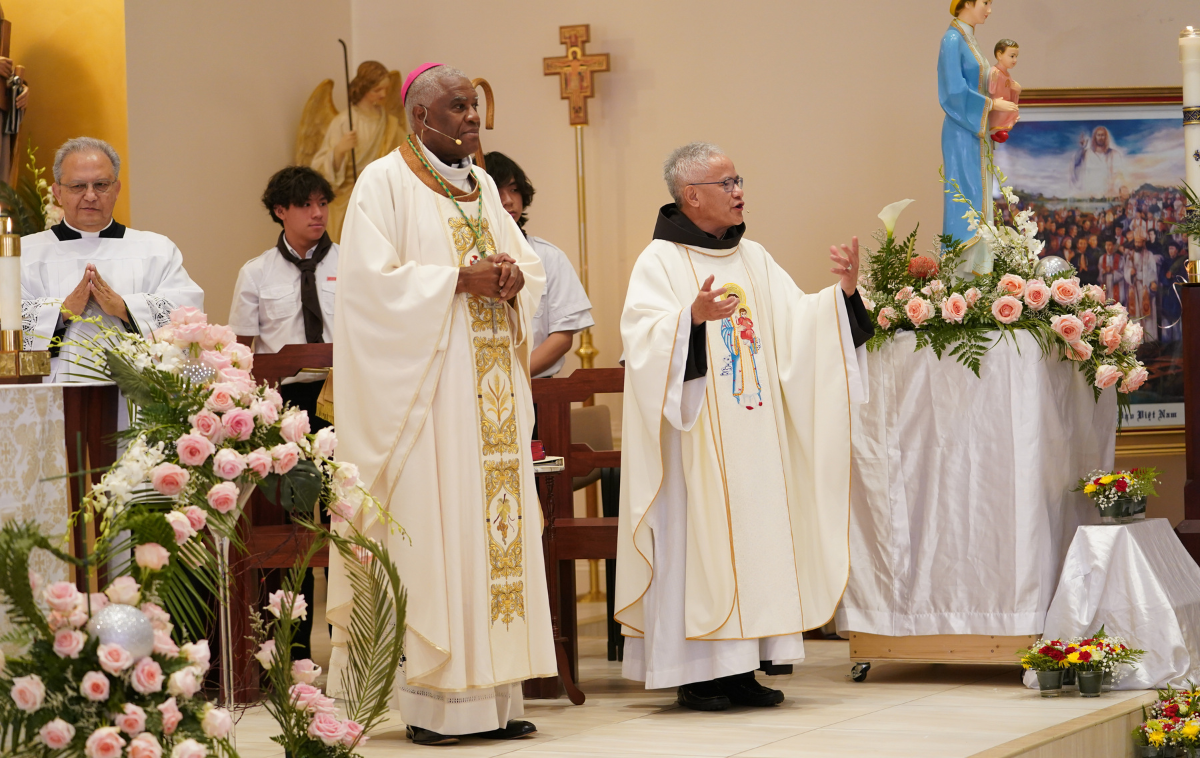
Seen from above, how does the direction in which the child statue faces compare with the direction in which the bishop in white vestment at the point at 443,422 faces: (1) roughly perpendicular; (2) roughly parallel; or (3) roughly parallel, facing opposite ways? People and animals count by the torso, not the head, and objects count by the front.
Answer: roughly parallel

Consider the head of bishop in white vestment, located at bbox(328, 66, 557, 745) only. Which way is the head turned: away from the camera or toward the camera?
toward the camera

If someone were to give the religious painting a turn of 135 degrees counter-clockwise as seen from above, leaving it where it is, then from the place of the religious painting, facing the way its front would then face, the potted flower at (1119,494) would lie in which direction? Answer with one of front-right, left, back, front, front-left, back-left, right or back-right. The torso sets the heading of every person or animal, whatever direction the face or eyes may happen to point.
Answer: back-right

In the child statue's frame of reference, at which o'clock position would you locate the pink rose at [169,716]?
The pink rose is roughly at 2 o'clock from the child statue.

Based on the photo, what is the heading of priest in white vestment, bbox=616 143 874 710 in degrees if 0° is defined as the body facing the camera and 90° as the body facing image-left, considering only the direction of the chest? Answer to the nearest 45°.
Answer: approximately 315°

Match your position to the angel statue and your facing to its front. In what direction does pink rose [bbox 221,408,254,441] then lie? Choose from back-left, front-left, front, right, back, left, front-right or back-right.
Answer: front-right

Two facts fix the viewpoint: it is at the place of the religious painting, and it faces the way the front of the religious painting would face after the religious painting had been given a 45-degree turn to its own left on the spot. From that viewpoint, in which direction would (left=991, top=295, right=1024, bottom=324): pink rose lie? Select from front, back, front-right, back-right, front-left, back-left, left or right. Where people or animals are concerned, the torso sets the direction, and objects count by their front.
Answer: front-right

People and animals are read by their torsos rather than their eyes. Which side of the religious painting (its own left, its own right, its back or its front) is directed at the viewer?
front

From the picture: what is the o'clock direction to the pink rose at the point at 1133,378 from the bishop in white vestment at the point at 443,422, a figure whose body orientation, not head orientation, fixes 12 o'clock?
The pink rose is roughly at 10 o'clock from the bishop in white vestment.

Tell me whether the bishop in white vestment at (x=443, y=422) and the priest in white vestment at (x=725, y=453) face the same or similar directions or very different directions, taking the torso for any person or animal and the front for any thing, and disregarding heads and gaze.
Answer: same or similar directions

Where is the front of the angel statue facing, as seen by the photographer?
facing the viewer and to the right of the viewer

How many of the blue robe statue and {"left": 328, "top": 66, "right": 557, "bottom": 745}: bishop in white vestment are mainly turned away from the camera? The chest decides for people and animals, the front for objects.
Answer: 0

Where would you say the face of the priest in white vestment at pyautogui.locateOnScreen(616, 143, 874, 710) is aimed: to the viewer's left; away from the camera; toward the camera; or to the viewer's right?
to the viewer's right

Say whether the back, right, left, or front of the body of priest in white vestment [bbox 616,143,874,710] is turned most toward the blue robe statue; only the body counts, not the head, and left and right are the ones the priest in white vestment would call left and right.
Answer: left

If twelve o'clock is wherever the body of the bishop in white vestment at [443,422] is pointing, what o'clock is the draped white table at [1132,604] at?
The draped white table is roughly at 10 o'clock from the bishop in white vestment.

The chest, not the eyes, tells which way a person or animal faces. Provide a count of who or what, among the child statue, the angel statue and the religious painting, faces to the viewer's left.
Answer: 0

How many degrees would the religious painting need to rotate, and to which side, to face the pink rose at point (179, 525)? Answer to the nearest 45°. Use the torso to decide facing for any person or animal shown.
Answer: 0° — it already faces it
